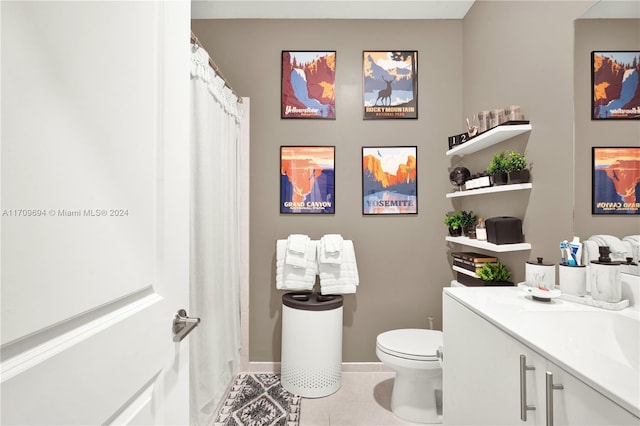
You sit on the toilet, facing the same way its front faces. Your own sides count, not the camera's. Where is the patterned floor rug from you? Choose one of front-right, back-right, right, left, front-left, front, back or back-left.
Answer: front

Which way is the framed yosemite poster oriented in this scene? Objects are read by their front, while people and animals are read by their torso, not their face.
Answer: toward the camera

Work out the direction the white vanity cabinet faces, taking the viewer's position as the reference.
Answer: facing the viewer and to the left of the viewer

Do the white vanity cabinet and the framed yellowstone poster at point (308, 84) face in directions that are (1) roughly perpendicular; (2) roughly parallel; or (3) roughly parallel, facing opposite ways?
roughly perpendicular

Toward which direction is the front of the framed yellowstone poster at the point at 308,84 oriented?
toward the camera

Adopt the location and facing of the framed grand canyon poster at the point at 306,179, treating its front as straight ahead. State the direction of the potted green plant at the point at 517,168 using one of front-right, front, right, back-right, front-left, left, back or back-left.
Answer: front-left

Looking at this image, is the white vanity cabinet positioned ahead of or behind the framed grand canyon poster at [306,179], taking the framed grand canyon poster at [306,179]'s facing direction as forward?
ahead

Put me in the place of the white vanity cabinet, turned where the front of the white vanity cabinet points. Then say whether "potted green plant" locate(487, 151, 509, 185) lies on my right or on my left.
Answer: on my right

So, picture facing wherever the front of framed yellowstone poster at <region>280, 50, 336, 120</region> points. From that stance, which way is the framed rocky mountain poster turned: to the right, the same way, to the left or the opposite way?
the same way

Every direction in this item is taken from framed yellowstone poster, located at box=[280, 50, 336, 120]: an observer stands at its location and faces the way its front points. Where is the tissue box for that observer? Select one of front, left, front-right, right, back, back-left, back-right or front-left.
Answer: front-left

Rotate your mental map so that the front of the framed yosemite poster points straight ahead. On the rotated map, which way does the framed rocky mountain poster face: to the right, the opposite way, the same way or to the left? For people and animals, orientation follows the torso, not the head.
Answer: the same way

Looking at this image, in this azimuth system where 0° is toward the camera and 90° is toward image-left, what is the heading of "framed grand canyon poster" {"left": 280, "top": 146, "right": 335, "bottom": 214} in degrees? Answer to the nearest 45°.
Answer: approximately 0°
